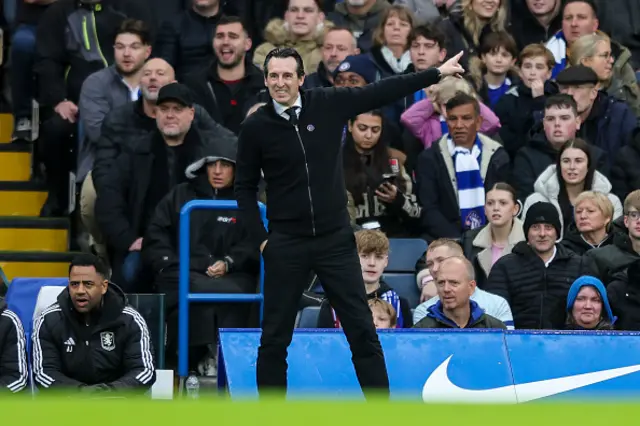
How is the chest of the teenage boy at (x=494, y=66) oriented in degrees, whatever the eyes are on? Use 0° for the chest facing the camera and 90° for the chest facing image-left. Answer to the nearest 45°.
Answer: approximately 0°

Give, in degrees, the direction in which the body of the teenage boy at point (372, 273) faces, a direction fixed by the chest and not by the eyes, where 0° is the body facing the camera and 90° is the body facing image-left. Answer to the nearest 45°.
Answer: approximately 0°

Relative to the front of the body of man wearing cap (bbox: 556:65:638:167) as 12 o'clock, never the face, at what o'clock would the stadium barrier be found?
The stadium barrier is roughly at 11 o'clock from the man wearing cap.

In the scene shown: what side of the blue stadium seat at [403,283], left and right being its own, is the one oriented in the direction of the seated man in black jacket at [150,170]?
right

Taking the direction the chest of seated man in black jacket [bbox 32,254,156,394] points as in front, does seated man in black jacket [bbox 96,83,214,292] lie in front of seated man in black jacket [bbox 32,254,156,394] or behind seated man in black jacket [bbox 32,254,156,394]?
behind

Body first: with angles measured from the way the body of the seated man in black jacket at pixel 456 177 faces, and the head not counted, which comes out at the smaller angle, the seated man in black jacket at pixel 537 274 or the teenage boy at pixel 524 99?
the seated man in black jacket

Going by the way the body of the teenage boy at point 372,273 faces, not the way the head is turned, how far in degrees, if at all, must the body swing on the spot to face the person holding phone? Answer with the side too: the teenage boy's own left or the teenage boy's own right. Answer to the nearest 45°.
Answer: approximately 180°

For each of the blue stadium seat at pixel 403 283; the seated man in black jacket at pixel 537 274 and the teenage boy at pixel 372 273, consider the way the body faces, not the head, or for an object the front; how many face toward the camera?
3

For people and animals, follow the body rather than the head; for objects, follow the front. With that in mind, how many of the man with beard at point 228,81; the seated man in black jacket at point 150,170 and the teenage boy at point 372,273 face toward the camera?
3
